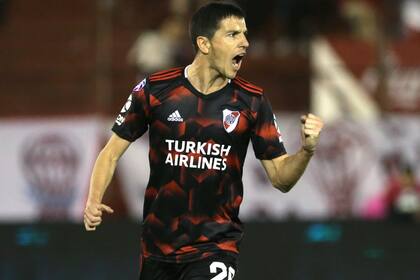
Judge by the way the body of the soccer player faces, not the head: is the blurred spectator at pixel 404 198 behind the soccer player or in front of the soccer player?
behind

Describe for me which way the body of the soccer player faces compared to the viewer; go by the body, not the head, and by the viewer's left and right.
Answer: facing the viewer

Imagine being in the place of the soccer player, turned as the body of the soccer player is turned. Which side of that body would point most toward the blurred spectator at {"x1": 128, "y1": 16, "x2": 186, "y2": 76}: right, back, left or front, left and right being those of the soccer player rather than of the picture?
back

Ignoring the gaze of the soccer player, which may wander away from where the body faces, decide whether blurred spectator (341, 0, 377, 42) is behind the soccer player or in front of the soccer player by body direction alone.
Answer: behind
